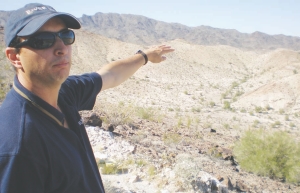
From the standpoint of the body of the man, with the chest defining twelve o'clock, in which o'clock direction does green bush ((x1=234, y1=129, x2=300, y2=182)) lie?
The green bush is roughly at 9 o'clock from the man.

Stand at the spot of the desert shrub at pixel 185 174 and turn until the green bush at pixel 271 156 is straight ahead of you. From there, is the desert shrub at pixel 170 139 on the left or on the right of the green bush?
left

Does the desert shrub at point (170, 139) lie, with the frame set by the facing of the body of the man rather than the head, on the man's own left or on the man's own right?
on the man's own left

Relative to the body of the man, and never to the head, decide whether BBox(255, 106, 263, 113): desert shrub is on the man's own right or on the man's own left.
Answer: on the man's own left

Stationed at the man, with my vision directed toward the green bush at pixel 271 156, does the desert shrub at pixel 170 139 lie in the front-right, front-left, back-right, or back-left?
front-left

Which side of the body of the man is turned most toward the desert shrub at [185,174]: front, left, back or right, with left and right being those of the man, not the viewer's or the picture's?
left

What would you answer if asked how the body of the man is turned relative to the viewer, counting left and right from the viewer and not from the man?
facing the viewer and to the right of the viewer
